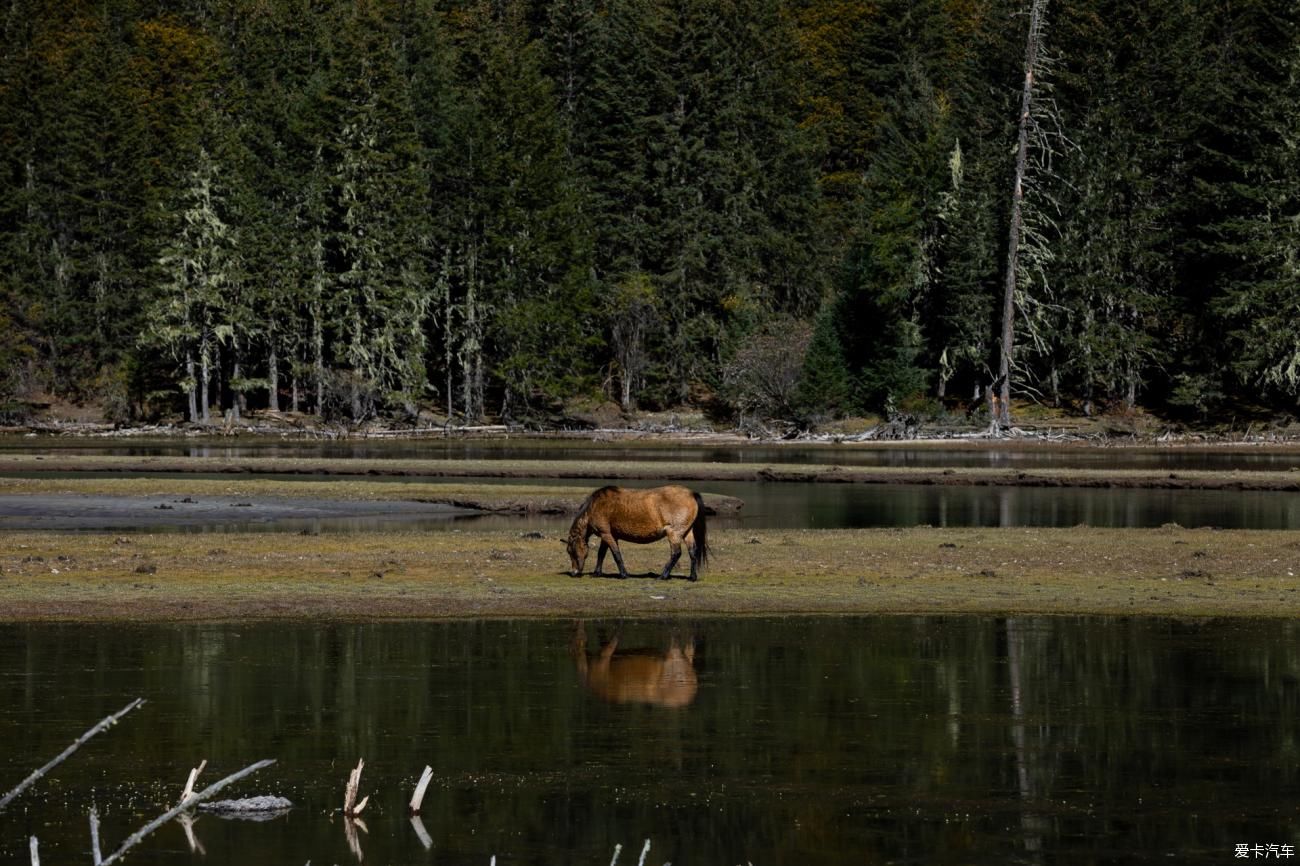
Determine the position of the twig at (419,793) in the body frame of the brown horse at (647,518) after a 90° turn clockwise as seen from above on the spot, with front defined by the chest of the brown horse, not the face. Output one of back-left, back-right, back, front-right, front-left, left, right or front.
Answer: back

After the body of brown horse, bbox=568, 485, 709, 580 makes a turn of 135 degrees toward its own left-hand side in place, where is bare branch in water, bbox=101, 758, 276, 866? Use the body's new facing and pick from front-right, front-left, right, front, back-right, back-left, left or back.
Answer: front-right

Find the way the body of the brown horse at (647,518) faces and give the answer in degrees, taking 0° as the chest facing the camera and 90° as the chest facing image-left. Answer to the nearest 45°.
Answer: approximately 90°

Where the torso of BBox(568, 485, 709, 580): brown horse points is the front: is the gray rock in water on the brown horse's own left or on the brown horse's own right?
on the brown horse's own left

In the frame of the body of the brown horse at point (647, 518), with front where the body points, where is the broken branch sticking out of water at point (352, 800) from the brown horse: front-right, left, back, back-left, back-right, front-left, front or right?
left
